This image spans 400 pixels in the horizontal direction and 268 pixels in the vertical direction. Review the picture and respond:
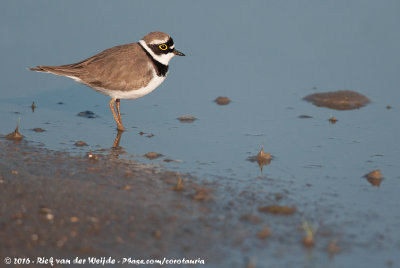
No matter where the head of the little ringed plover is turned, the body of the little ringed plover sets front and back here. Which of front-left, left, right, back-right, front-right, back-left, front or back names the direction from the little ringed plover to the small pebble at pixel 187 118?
front

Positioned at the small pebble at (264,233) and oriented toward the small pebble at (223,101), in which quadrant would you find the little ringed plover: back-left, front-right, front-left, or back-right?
front-left

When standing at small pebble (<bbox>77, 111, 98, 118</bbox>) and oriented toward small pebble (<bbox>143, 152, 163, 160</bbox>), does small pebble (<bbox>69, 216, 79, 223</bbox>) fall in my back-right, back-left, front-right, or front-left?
front-right

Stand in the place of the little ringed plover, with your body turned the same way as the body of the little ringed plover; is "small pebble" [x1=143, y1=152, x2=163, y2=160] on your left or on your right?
on your right

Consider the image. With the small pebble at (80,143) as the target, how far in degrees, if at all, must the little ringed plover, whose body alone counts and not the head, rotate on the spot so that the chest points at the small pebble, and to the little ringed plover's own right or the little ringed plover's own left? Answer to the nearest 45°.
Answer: approximately 135° to the little ringed plover's own right

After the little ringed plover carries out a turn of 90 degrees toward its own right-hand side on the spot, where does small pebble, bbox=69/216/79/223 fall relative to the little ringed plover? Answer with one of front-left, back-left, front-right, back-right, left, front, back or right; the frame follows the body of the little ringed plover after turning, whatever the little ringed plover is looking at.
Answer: front

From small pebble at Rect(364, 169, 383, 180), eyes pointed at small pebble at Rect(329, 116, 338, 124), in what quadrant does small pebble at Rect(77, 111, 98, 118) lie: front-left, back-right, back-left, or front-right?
front-left

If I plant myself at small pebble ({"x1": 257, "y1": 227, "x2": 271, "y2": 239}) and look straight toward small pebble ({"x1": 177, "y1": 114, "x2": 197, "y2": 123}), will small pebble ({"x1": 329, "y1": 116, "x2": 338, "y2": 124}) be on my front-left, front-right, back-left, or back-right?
front-right

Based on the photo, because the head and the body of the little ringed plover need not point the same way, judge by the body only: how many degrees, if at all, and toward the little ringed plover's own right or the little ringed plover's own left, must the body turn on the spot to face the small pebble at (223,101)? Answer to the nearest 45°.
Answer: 0° — it already faces it

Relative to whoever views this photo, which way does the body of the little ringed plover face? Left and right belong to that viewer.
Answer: facing to the right of the viewer

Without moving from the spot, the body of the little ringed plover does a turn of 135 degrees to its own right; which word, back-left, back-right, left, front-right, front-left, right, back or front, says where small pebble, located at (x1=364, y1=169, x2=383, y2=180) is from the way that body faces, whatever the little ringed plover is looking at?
left

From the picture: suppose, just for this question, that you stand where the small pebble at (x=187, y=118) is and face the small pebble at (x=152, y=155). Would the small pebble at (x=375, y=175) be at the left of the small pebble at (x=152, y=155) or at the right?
left

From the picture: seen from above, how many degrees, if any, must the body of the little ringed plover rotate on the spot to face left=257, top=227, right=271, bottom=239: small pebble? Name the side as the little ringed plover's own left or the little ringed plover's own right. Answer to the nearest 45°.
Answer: approximately 90° to the little ringed plover's own right

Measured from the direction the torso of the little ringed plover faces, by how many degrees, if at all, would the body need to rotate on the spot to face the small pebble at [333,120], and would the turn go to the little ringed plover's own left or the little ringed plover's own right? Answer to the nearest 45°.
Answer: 0° — it already faces it

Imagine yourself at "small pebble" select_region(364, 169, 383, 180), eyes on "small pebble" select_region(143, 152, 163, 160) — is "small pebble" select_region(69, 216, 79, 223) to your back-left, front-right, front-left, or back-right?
front-left

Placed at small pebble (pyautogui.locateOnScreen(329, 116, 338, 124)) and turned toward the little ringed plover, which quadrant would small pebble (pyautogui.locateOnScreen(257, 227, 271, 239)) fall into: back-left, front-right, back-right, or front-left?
front-left
